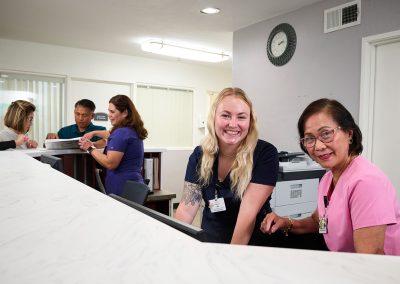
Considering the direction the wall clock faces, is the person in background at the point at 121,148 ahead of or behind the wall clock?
ahead

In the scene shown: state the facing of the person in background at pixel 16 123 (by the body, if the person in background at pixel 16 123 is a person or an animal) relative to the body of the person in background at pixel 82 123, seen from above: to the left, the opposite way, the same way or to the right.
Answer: to the left

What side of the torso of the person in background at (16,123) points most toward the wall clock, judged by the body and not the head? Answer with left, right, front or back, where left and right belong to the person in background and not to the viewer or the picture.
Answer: front

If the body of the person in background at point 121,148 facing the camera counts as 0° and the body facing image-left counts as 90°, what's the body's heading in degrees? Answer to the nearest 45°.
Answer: approximately 90°

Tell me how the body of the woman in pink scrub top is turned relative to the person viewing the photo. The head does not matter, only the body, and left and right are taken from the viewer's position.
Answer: facing the viewer and to the left of the viewer

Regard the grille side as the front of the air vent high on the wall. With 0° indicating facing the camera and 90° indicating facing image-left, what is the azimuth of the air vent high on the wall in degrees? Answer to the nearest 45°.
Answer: approximately 45°

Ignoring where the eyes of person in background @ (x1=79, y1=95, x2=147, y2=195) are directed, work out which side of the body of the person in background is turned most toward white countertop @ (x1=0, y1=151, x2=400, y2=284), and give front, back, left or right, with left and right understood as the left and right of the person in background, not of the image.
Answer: left

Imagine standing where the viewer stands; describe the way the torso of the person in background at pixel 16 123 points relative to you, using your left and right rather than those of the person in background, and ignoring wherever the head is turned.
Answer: facing to the right of the viewer

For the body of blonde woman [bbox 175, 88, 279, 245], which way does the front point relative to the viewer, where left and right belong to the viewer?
facing the viewer

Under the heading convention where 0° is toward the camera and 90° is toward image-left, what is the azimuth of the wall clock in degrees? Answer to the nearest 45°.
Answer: approximately 45°

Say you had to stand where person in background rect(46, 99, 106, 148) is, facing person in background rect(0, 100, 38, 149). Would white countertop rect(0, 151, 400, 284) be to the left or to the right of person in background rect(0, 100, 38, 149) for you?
left

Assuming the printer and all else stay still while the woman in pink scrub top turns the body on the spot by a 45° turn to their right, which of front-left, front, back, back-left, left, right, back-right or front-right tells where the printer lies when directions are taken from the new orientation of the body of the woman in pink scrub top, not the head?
right

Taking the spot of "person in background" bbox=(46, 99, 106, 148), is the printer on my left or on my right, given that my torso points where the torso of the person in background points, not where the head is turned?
on my left

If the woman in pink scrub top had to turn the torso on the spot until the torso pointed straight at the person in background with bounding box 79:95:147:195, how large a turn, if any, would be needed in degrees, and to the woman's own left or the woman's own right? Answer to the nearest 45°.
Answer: approximately 90° to the woman's own right

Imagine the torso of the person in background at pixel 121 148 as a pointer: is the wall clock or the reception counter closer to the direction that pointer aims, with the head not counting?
the reception counter
